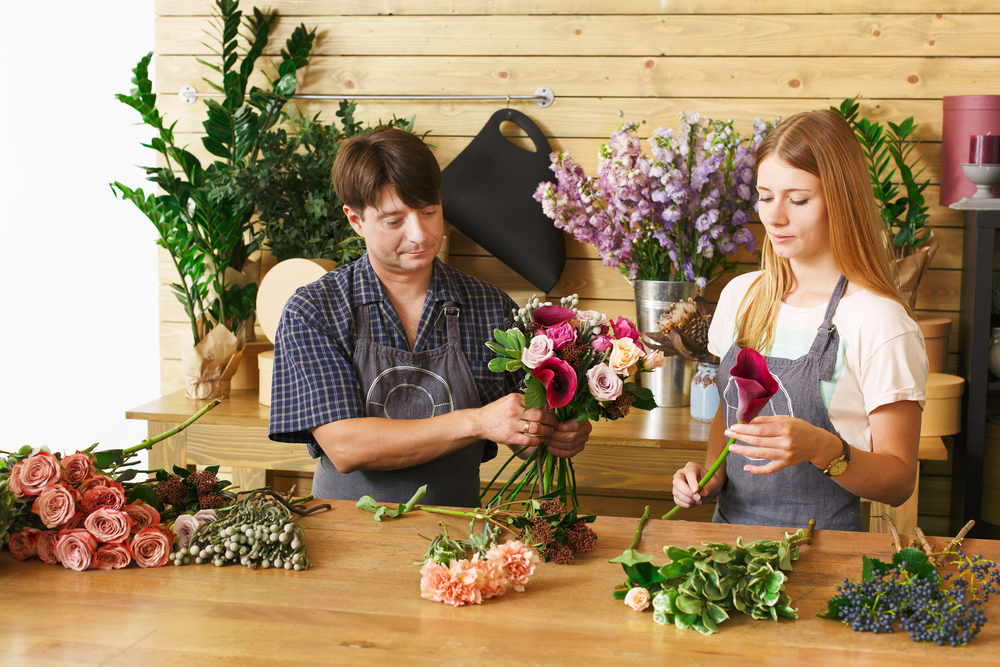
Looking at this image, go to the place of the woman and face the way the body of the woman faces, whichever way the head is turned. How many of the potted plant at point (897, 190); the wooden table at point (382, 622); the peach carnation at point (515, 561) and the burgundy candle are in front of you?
2

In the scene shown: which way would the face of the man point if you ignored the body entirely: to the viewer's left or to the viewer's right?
to the viewer's right

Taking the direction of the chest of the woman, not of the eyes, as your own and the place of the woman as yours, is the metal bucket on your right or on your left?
on your right

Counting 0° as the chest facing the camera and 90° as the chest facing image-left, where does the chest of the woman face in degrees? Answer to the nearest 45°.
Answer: approximately 45°

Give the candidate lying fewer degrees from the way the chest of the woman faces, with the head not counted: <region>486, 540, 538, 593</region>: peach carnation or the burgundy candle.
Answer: the peach carnation

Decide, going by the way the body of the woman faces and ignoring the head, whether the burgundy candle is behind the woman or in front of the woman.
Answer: behind

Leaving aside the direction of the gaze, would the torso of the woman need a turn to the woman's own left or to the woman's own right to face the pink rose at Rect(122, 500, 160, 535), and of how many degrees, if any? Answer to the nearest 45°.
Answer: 0° — they already face it

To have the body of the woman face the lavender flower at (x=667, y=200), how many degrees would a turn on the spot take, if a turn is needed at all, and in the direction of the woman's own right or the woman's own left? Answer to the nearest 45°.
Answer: approximately 90° to the woman's own right

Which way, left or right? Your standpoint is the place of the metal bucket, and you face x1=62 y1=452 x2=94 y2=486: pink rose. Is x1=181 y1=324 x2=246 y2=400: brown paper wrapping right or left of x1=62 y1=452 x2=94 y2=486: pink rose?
right

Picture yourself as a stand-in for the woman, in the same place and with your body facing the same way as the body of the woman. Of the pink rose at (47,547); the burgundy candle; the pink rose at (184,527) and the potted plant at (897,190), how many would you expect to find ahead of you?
2

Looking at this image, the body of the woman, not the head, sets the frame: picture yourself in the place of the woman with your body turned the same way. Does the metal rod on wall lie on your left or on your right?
on your right
